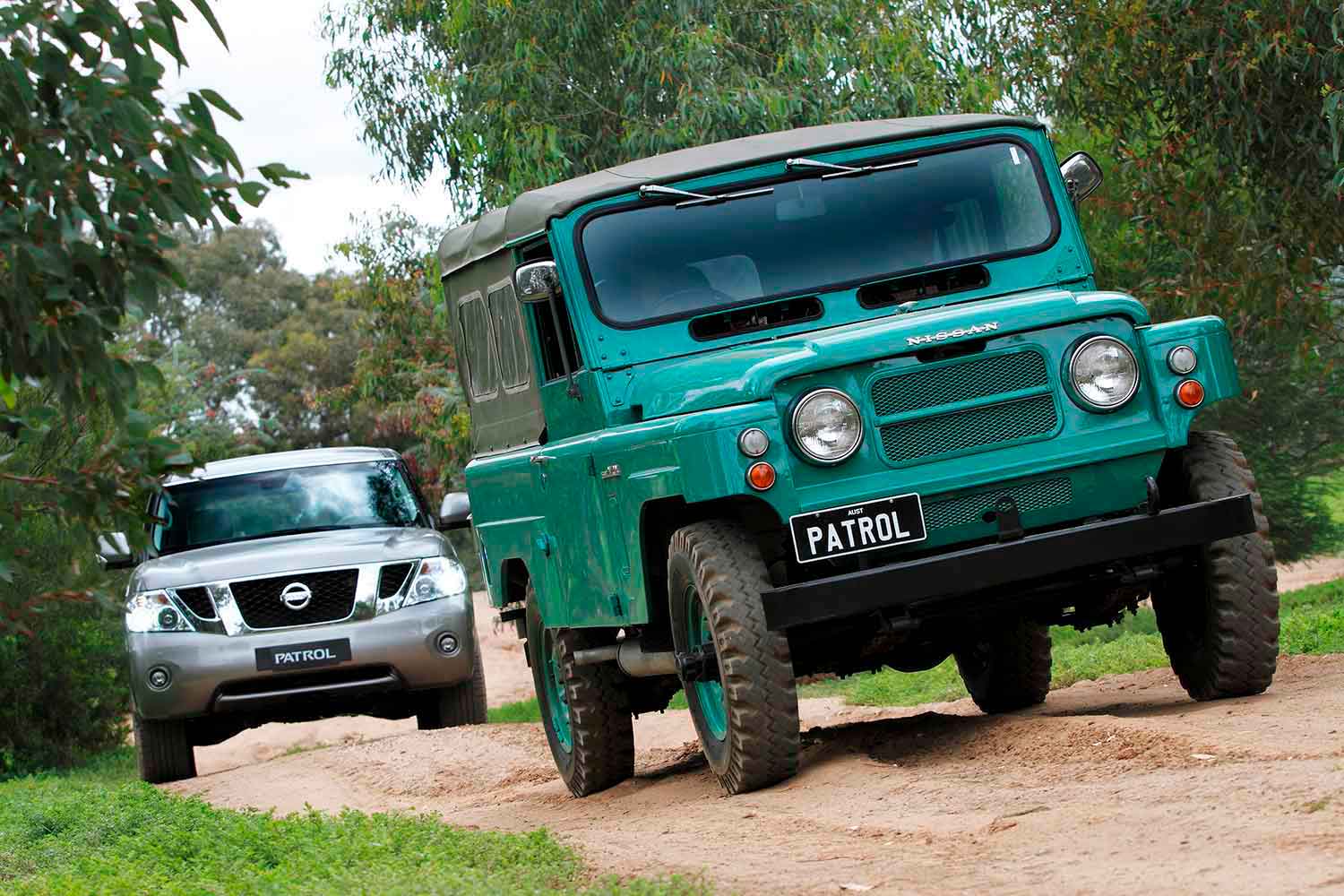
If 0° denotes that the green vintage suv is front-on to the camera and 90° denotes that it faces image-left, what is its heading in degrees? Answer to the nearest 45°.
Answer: approximately 315°

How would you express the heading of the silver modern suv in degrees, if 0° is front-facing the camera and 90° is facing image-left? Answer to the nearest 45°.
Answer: approximately 0°

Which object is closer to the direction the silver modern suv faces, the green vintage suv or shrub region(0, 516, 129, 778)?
the green vintage suv

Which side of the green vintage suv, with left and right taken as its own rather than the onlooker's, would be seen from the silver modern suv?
back

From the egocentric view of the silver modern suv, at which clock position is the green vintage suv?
The green vintage suv is roughly at 11 o'clock from the silver modern suv.

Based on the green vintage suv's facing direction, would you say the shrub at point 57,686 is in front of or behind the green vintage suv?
behind
